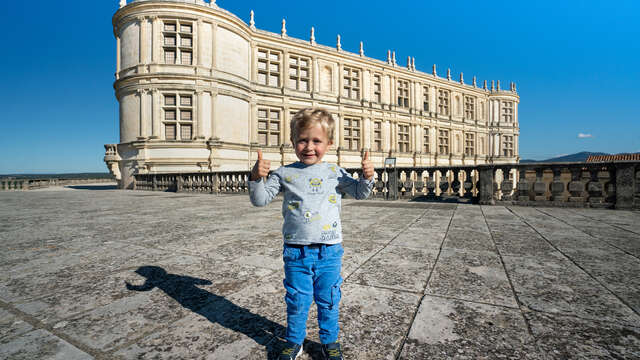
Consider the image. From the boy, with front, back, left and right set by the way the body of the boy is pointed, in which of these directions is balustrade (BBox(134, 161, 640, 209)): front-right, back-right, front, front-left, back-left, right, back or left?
back-left

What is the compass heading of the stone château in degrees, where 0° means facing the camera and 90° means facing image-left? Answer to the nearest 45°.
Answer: approximately 315°

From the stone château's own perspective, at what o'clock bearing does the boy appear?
The boy is roughly at 1 o'clock from the stone château.

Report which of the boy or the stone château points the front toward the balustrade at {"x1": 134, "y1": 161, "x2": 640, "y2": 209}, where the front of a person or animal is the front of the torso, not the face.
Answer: the stone château

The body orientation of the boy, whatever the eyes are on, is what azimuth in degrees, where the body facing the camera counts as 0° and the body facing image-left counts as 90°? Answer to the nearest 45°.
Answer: approximately 0°

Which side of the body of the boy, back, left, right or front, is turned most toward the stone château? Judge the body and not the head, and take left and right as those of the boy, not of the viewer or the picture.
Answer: back
